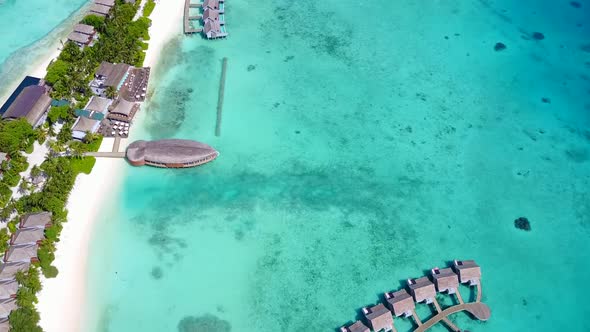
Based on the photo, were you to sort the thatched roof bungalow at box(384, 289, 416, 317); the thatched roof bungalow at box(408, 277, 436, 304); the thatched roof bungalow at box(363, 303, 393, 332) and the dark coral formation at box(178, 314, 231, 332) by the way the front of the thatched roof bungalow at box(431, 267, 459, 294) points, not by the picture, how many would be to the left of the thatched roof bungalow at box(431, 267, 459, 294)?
0

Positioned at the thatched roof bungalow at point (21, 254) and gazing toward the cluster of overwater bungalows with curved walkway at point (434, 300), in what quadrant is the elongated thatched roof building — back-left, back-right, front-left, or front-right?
front-left

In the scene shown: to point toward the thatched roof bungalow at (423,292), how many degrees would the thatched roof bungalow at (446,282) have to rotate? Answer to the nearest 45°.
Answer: approximately 90° to its right

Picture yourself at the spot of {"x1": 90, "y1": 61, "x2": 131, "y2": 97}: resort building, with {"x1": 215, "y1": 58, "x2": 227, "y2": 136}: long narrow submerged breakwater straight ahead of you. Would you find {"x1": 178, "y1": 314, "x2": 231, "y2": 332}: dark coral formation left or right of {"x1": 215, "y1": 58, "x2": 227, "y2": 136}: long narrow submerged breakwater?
right

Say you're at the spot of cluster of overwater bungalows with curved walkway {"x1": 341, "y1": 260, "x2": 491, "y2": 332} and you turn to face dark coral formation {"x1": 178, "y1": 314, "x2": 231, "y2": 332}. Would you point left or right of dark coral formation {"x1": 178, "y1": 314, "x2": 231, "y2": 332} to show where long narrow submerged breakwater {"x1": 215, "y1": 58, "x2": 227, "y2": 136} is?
right

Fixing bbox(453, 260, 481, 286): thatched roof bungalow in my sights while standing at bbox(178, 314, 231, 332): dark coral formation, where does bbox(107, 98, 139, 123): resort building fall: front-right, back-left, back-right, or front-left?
back-left

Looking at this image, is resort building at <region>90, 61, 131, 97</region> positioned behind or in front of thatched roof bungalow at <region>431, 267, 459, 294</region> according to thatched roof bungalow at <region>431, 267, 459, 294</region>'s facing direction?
behind

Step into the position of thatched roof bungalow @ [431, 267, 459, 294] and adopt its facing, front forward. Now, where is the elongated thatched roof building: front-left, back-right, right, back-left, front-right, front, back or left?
back-right

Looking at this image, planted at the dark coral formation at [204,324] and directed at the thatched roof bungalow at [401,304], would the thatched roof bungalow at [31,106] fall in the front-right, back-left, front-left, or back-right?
back-left

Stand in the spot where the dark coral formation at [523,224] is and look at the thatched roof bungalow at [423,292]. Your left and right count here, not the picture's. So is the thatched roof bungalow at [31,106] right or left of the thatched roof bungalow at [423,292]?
right

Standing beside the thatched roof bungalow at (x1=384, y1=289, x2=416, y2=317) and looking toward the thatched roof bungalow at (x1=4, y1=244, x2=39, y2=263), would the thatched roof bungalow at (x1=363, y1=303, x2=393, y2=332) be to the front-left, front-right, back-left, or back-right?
front-left

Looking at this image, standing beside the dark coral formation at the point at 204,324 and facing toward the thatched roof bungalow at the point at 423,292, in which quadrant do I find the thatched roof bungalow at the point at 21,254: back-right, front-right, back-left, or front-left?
back-left

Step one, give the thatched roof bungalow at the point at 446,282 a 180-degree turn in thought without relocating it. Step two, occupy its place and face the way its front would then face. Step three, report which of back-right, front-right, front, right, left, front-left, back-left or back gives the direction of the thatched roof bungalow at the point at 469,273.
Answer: right
